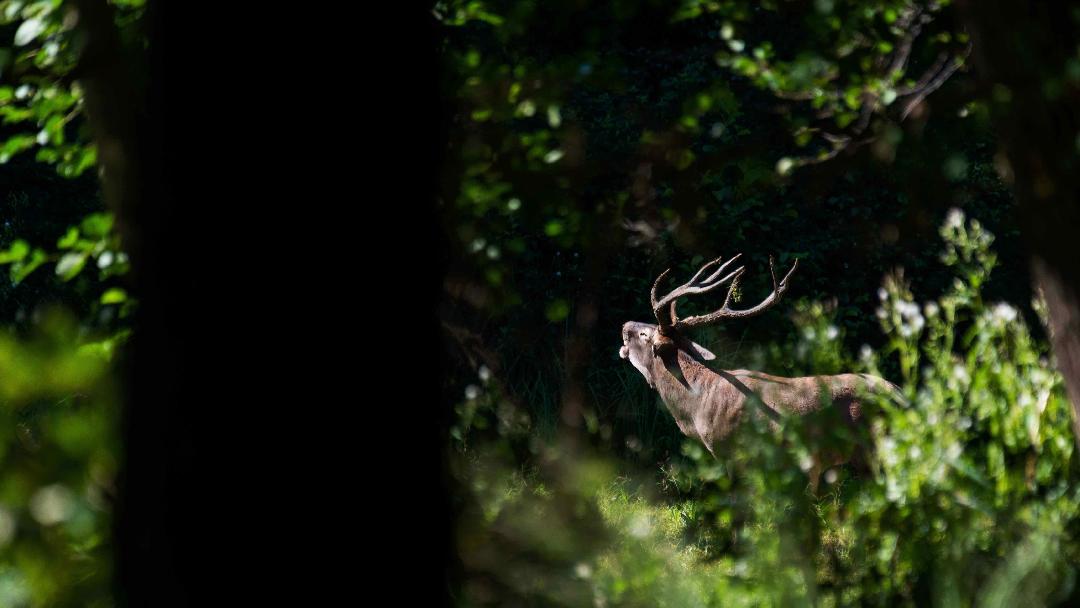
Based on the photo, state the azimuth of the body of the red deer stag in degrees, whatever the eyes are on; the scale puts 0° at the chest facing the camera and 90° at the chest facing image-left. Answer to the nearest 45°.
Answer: approximately 90°
